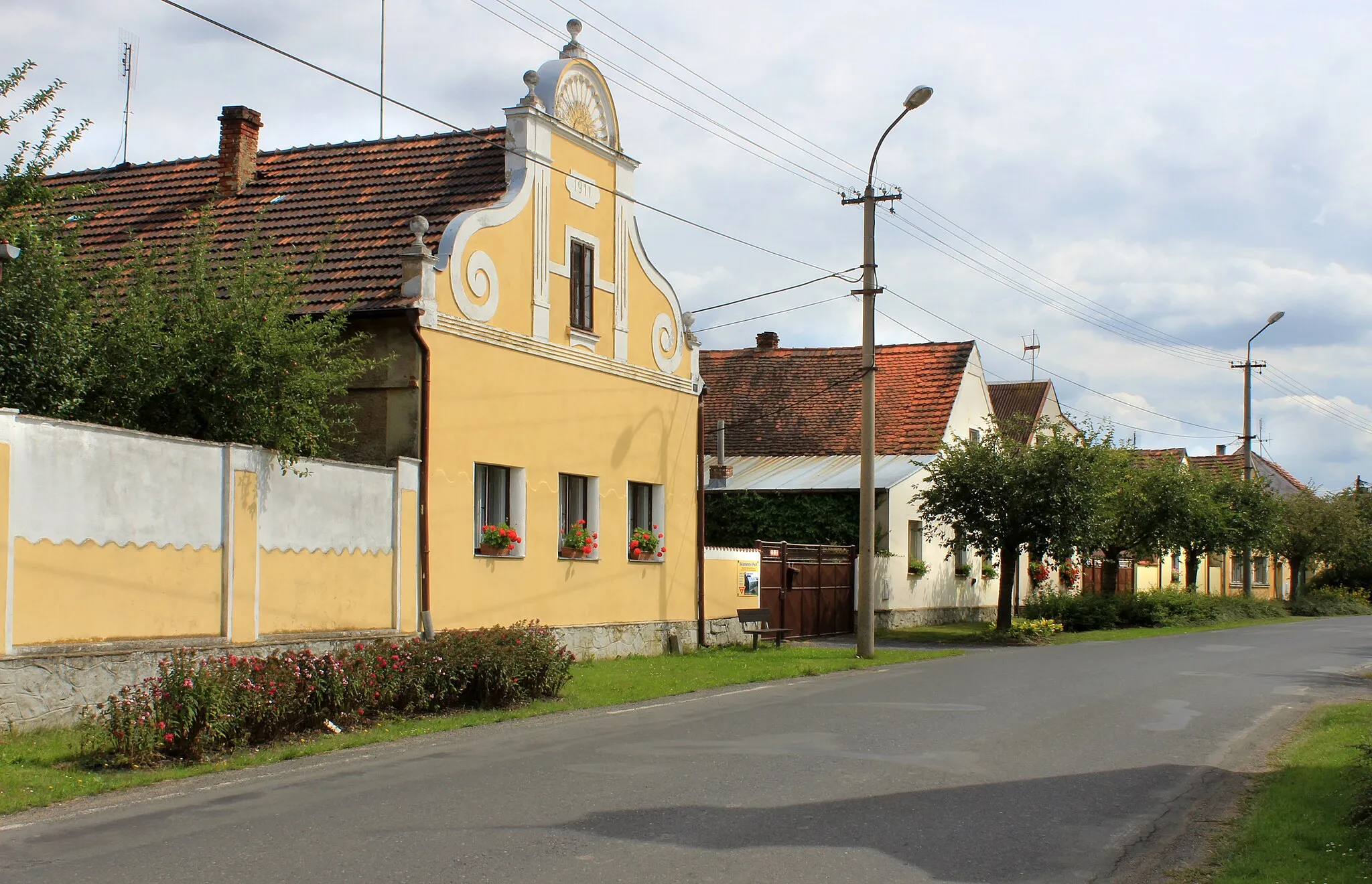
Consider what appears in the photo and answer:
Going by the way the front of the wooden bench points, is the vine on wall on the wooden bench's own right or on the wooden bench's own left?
on the wooden bench's own left

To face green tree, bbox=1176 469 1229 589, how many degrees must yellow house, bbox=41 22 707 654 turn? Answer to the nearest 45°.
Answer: approximately 90° to its left

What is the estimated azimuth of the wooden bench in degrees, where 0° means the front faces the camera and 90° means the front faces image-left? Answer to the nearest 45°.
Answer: approximately 315°

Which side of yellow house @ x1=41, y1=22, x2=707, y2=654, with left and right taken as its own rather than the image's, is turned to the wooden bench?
left

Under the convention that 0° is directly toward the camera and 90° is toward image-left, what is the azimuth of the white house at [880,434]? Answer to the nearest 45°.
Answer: approximately 315°

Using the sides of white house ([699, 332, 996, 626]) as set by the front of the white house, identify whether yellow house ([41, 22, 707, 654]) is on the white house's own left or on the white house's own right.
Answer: on the white house's own right

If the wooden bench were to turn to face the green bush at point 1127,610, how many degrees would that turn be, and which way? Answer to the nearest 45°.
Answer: approximately 90° to its left

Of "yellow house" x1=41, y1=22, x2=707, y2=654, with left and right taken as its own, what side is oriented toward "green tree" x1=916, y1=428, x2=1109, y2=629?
left

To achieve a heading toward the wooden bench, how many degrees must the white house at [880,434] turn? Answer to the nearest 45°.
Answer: approximately 45° to its right

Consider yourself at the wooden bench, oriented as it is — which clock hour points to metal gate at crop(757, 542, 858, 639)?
The metal gate is roughly at 8 o'clock from the wooden bench.
